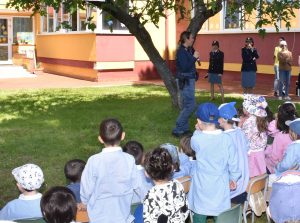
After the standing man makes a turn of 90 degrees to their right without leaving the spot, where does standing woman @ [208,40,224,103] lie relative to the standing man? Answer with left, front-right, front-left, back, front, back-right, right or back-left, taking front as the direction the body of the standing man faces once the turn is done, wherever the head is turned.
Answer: back

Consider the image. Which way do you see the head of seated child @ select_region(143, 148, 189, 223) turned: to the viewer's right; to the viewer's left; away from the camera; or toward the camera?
away from the camera

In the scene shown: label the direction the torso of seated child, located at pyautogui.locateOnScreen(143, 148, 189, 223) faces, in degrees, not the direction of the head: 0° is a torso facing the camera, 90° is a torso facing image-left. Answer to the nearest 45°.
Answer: approximately 180°

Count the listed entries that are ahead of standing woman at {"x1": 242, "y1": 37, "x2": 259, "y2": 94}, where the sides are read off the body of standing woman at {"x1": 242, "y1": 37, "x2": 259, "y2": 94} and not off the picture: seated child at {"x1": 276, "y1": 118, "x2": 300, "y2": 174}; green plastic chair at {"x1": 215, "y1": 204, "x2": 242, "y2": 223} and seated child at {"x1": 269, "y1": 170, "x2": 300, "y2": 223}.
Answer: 3

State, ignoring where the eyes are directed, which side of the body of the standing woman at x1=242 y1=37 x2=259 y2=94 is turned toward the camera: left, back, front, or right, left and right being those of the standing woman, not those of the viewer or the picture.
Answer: front

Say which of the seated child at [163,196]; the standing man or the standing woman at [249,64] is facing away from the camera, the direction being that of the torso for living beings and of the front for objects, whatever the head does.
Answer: the seated child

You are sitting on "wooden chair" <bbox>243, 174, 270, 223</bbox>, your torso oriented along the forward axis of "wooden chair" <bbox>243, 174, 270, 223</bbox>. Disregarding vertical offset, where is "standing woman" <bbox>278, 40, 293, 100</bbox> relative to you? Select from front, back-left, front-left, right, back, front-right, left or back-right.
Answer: front-right

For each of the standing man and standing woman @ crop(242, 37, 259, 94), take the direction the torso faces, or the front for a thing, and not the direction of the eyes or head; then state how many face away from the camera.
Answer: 0
